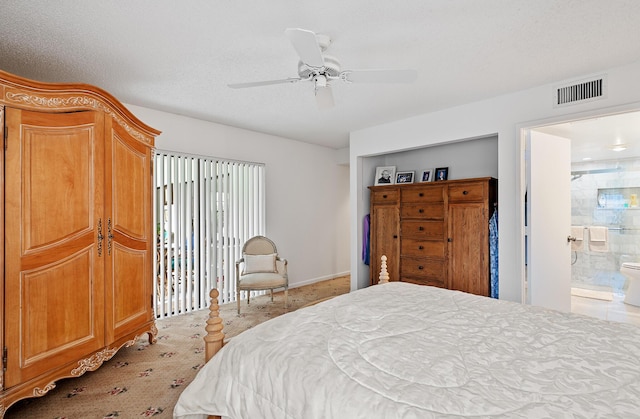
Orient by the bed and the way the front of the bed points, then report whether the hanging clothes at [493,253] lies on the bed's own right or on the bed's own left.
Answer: on the bed's own right

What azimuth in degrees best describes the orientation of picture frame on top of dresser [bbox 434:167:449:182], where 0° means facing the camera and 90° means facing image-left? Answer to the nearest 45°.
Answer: approximately 45°

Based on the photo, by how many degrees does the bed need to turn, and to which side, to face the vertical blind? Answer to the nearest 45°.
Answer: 0° — it already faces it

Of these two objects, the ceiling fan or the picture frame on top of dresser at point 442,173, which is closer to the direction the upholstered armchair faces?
the ceiling fan

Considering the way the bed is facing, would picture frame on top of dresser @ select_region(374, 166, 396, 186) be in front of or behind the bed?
in front

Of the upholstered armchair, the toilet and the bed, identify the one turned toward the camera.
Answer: the upholstered armchair

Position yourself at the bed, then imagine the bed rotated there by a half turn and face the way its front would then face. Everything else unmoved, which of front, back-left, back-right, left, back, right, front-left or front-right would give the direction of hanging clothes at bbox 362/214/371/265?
back-left

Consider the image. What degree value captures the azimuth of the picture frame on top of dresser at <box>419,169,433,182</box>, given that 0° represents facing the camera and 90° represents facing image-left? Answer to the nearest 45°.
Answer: approximately 45°

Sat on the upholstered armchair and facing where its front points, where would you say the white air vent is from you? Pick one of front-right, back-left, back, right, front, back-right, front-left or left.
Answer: front-left

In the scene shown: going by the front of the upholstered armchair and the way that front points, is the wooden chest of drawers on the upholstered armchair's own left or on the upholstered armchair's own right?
on the upholstered armchair's own left

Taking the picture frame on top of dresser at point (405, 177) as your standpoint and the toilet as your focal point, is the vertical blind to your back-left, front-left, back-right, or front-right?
back-right
